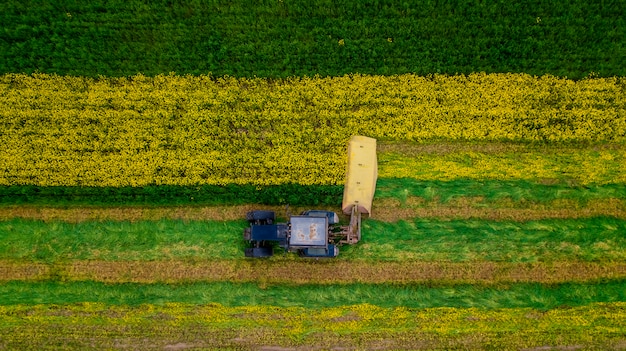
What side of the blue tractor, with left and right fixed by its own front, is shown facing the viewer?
left
